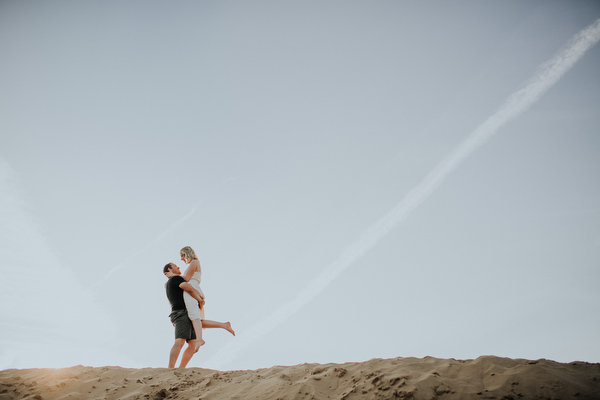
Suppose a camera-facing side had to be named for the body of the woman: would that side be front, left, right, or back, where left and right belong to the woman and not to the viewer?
left

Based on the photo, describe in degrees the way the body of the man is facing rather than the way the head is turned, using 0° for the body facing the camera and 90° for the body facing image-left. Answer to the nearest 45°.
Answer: approximately 270°

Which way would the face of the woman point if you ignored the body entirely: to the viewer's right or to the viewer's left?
to the viewer's left
